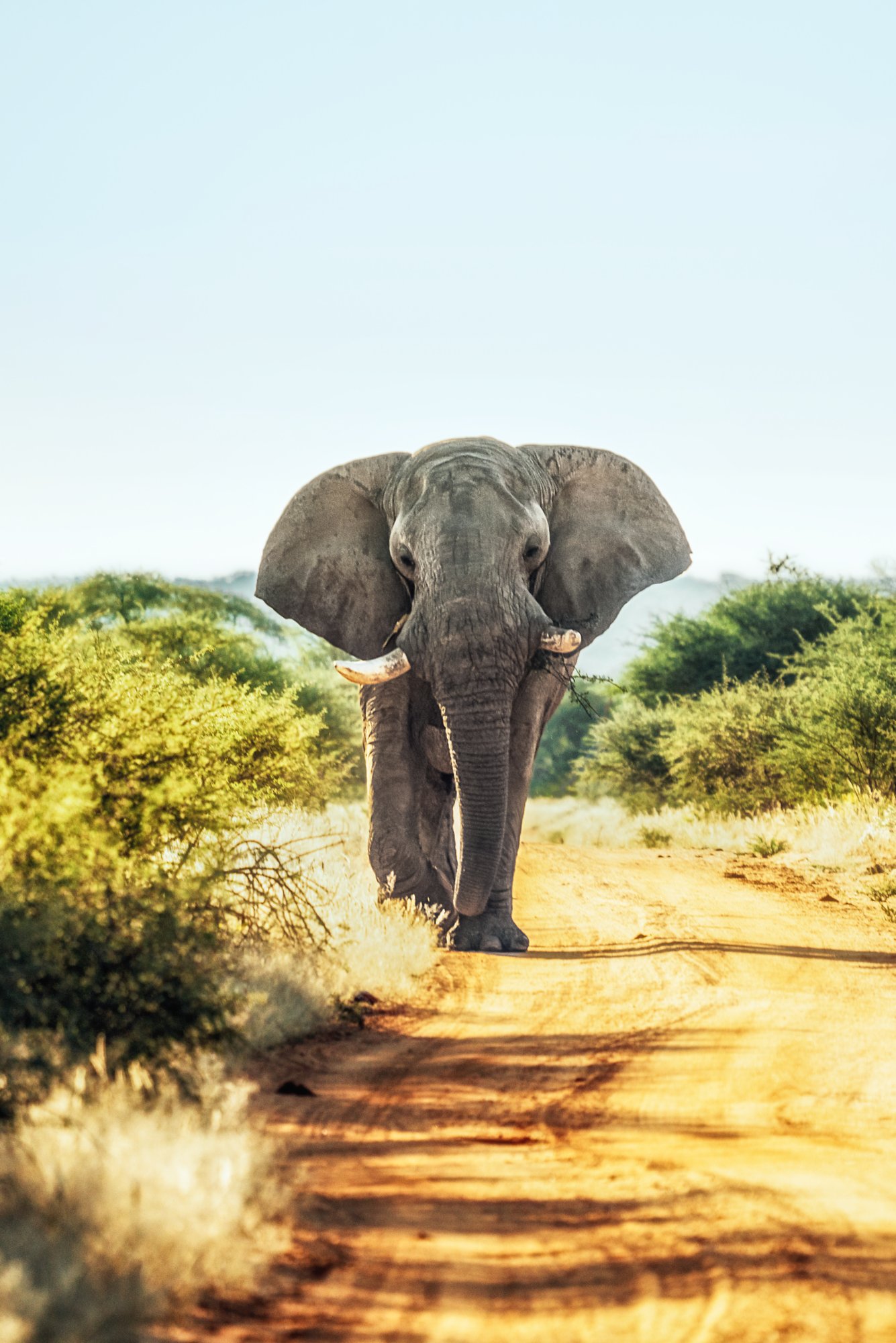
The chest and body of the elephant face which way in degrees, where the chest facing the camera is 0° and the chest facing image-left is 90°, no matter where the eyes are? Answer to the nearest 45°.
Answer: approximately 0°

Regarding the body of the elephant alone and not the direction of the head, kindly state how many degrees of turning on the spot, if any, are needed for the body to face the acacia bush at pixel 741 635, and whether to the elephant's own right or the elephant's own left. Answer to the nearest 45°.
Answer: approximately 180°

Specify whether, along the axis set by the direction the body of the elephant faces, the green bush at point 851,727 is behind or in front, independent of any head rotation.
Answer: behind

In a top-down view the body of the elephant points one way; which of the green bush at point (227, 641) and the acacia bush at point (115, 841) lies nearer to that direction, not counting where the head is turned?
the acacia bush

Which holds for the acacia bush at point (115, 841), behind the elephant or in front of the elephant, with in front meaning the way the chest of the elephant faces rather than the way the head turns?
in front

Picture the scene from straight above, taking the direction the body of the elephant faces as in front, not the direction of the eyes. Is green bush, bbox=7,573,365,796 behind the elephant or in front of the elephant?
behind

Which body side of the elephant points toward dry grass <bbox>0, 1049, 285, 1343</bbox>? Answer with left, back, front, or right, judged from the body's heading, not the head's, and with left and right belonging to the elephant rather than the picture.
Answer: front

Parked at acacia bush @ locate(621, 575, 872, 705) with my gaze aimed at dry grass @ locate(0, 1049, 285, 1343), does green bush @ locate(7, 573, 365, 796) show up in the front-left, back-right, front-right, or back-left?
front-right

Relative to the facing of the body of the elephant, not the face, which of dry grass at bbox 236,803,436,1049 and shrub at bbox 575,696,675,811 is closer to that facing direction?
the dry grass
